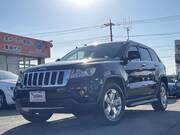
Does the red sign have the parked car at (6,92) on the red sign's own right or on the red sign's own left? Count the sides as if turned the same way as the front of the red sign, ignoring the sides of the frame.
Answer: on the red sign's own right

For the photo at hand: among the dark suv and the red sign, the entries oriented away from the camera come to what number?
0

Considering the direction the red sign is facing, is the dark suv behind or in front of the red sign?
in front

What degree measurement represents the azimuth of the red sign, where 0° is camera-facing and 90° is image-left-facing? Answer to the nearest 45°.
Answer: approximately 315°

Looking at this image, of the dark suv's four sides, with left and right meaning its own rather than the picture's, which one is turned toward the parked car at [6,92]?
right

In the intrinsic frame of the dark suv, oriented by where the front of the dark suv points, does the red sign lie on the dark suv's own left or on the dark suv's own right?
on the dark suv's own right

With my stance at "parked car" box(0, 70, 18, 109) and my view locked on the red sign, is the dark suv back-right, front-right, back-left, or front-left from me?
back-right
